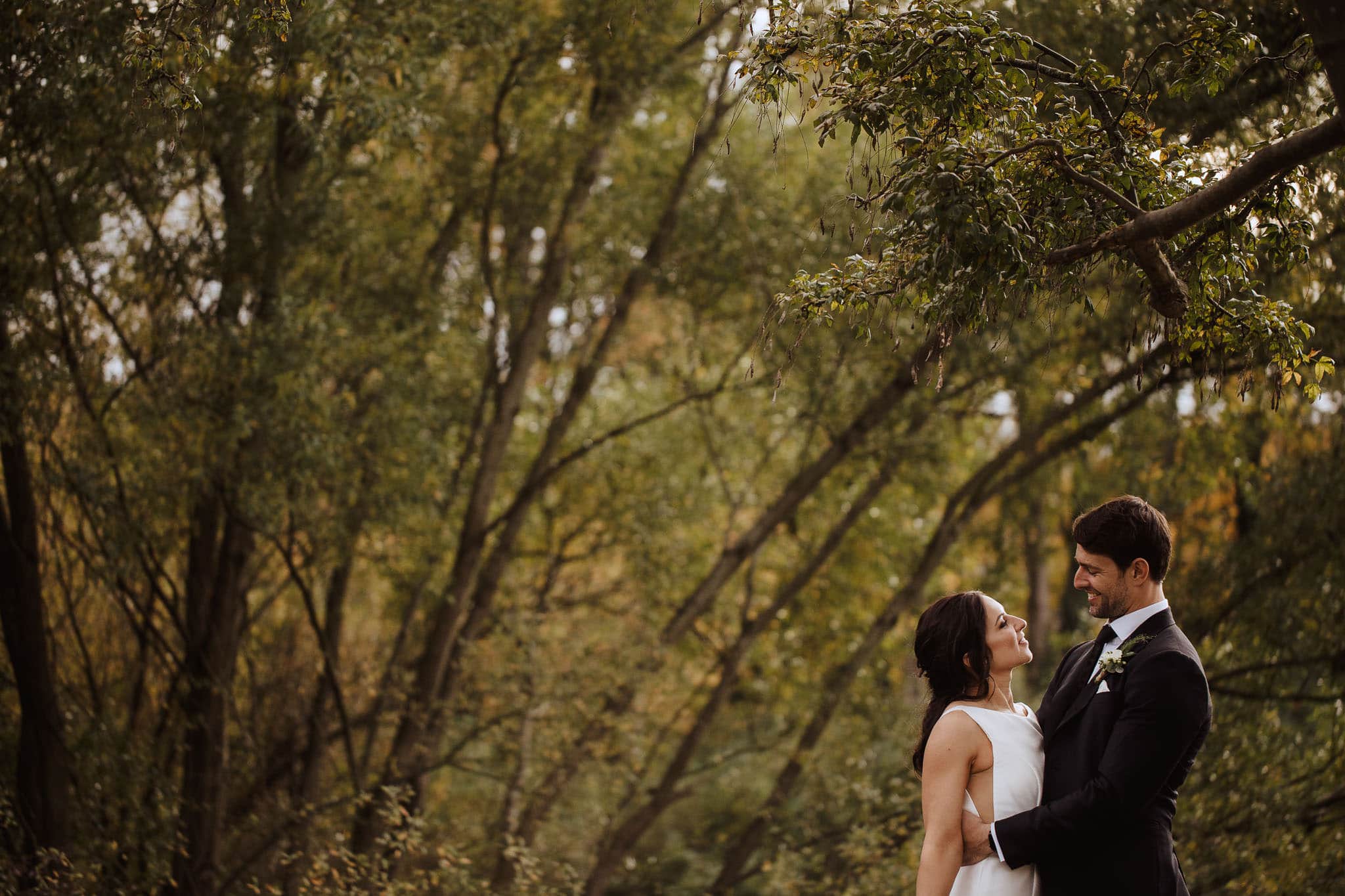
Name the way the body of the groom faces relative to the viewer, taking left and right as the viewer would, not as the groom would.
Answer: facing the viewer and to the left of the viewer

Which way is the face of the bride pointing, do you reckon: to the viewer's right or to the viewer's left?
to the viewer's right
